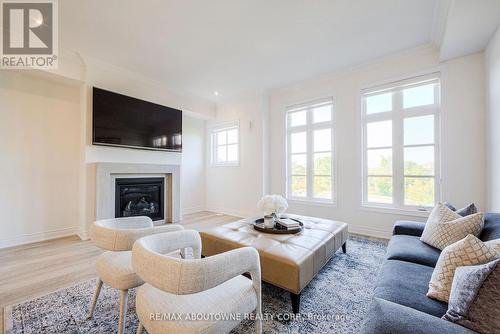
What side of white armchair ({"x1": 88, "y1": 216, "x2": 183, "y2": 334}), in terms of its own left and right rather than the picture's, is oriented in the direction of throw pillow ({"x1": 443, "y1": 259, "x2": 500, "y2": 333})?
right

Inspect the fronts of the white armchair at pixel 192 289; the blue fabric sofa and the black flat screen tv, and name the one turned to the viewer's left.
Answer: the blue fabric sofa

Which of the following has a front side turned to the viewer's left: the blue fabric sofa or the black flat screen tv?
the blue fabric sofa

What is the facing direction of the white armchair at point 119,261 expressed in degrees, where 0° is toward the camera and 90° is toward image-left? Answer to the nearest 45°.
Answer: approximately 225°

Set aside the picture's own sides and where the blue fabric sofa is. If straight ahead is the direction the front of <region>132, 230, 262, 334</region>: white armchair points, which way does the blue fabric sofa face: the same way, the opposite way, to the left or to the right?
to the left

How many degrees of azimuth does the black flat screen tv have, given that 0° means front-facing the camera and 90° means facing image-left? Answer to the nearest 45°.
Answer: approximately 315°

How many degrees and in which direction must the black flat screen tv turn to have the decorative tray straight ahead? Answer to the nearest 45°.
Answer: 0° — it already faces it

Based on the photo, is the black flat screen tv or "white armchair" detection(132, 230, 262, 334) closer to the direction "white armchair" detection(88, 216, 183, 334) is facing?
the black flat screen tv

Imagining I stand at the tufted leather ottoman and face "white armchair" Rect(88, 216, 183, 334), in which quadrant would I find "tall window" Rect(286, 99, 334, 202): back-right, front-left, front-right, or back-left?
back-right

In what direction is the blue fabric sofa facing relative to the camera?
to the viewer's left

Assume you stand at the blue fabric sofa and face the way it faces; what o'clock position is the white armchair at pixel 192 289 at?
The white armchair is roughly at 10 o'clock from the blue fabric sofa.
